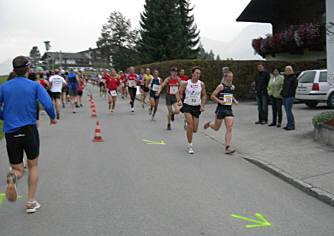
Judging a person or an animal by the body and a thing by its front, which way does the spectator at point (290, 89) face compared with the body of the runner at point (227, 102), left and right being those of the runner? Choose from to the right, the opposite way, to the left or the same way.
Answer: to the right

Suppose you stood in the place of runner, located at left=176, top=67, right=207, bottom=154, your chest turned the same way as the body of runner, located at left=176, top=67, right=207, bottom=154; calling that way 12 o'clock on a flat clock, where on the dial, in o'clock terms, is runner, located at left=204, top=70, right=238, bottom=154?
runner, located at left=204, top=70, right=238, bottom=154 is roughly at 9 o'clock from runner, located at left=176, top=67, right=207, bottom=154.

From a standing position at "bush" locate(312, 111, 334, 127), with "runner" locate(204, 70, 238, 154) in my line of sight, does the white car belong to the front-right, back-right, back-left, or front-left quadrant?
back-right

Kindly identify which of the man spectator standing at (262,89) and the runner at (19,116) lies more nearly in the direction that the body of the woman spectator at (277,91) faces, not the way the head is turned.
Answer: the runner

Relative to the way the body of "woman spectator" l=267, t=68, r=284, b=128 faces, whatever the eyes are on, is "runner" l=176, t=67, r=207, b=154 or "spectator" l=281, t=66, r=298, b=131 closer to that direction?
the runner

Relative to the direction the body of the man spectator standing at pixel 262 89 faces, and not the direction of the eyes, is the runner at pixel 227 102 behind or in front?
in front

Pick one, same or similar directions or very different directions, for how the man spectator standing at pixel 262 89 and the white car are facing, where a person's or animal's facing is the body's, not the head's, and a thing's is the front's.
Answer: very different directions

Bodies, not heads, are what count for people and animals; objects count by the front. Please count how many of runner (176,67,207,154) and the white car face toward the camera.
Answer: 1

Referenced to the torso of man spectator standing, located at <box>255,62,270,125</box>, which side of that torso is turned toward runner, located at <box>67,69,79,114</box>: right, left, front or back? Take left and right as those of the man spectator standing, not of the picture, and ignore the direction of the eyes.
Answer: right

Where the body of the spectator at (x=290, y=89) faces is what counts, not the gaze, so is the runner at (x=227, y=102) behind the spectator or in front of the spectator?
in front

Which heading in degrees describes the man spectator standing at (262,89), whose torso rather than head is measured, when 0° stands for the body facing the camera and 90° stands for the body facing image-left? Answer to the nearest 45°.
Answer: approximately 45°

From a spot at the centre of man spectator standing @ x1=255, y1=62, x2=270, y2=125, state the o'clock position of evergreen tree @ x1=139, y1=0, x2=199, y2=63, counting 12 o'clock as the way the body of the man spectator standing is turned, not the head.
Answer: The evergreen tree is roughly at 4 o'clock from the man spectator standing.
